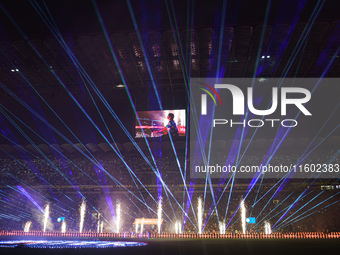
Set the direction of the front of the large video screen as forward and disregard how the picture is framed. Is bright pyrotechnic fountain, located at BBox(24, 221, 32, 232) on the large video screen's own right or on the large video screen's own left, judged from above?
on the large video screen's own right

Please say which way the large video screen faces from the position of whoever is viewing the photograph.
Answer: facing the viewer
